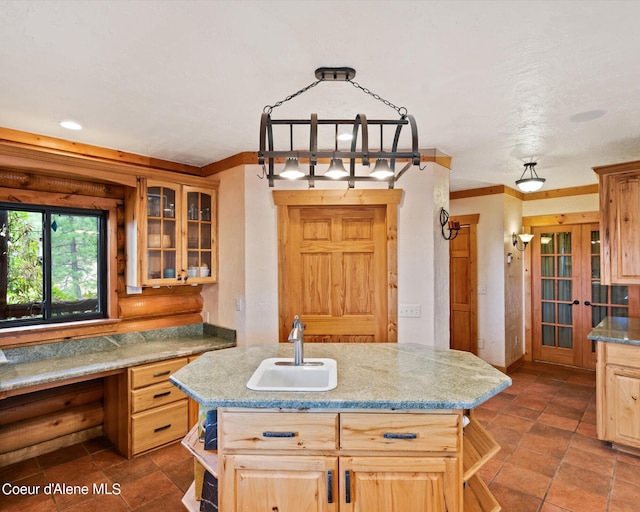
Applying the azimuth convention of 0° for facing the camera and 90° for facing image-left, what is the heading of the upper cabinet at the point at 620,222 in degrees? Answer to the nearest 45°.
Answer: approximately 45°

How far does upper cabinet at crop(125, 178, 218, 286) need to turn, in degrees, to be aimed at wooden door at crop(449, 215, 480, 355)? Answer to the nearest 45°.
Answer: approximately 45° to its left

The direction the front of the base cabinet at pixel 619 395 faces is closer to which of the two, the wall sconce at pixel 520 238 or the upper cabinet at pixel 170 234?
the upper cabinet

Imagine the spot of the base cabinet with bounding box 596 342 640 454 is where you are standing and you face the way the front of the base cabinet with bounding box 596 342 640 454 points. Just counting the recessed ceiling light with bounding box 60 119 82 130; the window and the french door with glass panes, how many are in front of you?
2

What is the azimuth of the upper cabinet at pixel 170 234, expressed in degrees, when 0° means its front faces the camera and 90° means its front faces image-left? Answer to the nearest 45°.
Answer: approximately 315°

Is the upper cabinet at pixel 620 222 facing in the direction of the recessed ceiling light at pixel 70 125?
yes

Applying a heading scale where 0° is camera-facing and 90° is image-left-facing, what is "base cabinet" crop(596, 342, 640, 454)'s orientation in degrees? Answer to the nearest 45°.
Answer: approximately 45°

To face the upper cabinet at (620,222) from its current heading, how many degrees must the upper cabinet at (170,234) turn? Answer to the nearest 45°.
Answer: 0° — it already faces it

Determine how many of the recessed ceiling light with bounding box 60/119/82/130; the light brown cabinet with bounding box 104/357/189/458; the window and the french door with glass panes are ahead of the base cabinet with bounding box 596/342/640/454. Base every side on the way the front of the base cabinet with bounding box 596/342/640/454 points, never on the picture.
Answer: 3
